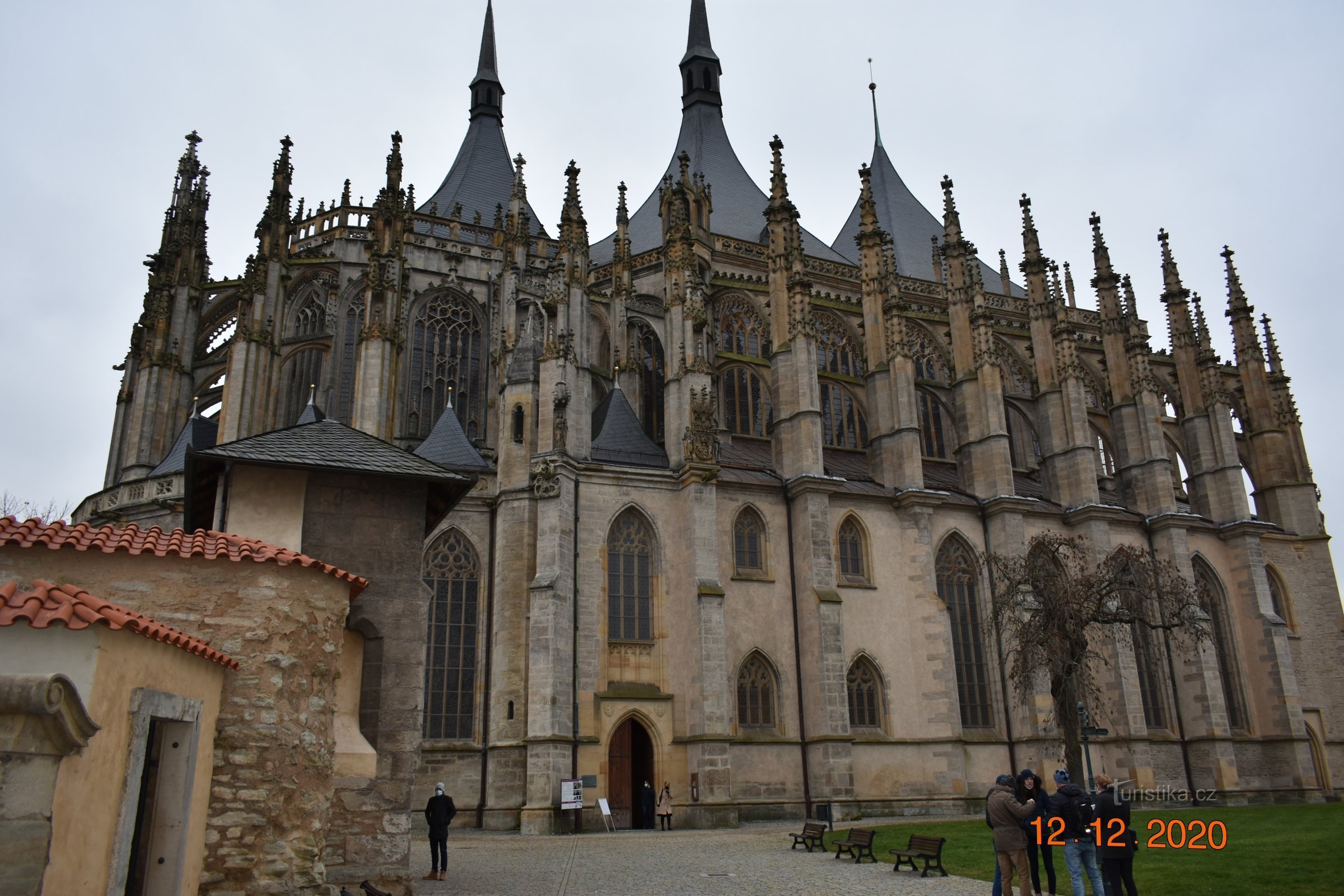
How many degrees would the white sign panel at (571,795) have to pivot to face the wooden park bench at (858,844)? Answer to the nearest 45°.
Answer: approximately 45° to its left

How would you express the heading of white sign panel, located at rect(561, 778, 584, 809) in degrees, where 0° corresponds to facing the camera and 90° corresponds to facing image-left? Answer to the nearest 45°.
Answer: approximately 0°
